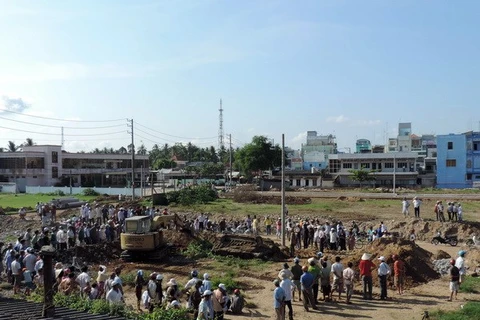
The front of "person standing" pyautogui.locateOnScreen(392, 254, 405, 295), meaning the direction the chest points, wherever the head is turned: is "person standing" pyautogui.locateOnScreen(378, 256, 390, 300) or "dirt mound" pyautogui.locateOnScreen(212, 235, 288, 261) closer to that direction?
the dirt mound

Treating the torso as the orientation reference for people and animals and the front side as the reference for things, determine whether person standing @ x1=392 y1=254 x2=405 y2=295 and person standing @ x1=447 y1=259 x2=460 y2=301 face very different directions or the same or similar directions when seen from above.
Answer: same or similar directions

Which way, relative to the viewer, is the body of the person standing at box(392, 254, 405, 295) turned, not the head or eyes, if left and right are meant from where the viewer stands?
facing away from the viewer and to the left of the viewer

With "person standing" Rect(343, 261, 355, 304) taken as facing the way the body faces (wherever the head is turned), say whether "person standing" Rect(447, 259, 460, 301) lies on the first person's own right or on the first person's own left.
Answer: on the first person's own right

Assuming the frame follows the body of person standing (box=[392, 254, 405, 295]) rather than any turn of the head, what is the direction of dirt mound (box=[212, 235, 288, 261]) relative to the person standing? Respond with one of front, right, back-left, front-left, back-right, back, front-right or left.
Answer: front

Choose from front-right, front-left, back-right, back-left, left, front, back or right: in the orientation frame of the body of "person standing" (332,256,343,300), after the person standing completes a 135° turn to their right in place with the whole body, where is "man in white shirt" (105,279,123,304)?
right

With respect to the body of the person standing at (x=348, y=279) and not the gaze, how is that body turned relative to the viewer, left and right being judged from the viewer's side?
facing away from the viewer

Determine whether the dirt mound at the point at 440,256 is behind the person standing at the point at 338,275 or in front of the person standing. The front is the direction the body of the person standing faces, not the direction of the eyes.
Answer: in front

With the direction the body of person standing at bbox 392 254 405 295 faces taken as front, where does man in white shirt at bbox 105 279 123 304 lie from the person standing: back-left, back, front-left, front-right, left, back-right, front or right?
left

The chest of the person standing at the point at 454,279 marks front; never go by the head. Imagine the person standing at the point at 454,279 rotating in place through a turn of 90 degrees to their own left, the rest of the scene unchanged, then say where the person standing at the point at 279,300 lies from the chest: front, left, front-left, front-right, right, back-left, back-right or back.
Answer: front

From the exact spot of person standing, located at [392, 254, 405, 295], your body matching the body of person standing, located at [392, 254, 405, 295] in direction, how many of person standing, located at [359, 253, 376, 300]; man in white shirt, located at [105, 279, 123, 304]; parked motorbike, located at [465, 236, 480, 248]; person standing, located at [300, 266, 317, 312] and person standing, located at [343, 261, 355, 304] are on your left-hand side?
4

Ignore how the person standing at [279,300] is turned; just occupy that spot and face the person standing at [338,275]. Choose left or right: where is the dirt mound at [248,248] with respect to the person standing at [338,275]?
left

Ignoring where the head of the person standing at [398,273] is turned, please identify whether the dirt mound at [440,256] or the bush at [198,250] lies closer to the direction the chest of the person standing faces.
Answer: the bush

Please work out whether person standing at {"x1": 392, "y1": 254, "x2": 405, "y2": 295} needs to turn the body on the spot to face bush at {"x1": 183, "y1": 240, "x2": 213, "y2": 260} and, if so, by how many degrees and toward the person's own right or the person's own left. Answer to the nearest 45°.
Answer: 0° — they already face it

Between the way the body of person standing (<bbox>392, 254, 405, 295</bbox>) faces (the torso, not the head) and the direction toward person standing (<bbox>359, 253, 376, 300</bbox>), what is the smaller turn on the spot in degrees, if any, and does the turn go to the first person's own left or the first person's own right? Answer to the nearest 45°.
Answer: approximately 90° to the first person's own left

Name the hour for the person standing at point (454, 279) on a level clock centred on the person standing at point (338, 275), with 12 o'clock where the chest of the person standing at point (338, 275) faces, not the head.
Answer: the person standing at point (454, 279) is roughly at 3 o'clock from the person standing at point (338, 275).

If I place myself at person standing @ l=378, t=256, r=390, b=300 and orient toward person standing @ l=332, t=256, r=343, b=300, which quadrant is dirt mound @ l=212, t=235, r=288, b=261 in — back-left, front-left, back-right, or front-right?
front-right

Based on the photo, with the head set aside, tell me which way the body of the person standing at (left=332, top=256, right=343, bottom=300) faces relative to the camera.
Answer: away from the camera

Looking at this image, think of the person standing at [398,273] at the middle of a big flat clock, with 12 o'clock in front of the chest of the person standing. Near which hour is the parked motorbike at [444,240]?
The parked motorbike is roughly at 2 o'clock from the person standing.

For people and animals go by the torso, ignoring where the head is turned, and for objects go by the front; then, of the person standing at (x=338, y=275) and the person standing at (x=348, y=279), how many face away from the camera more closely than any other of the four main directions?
2
